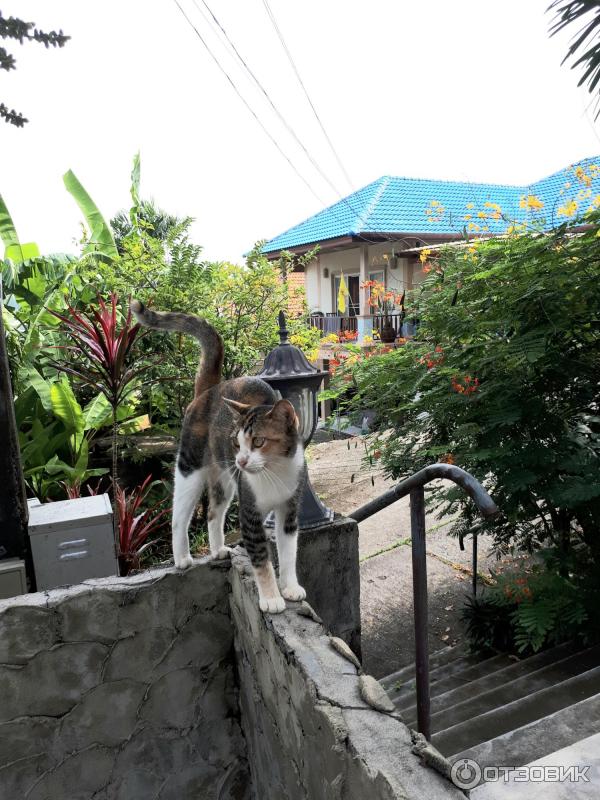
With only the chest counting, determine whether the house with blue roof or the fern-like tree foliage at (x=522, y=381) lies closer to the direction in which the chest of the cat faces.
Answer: the fern-like tree foliage

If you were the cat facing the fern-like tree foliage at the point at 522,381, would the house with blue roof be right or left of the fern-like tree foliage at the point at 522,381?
left

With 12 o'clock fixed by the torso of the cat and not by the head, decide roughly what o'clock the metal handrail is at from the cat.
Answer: The metal handrail is roughly at 11 o'clock from the cat.

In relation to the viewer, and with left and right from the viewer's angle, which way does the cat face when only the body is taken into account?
facing the viewer and to the right of the viewer

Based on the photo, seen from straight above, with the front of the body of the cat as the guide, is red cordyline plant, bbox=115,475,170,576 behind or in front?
behind

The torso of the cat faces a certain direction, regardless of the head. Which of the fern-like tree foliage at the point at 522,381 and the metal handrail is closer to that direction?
the metal handrail

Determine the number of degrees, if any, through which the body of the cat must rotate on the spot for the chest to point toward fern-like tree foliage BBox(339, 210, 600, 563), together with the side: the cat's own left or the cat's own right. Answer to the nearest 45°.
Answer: approximately 90° to the cat's own left

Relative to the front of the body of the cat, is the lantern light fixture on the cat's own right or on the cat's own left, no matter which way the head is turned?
on the cat's own left
